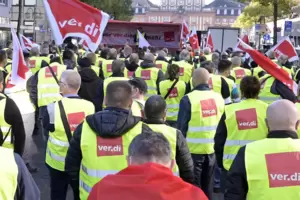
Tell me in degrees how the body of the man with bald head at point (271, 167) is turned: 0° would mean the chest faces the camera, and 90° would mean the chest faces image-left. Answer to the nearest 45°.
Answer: approximately 180°

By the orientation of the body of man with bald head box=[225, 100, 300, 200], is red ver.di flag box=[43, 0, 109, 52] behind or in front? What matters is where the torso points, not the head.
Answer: in front

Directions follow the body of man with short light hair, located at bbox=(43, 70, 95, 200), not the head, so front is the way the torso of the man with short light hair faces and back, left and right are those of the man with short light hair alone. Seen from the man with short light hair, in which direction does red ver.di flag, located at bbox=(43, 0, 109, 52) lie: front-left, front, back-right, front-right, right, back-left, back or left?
front-right

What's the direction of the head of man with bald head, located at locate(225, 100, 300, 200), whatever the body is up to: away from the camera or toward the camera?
away from the camera

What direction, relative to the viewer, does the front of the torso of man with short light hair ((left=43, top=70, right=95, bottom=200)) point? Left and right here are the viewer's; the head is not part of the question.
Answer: facing away from the viewer and to the left of the viewer
